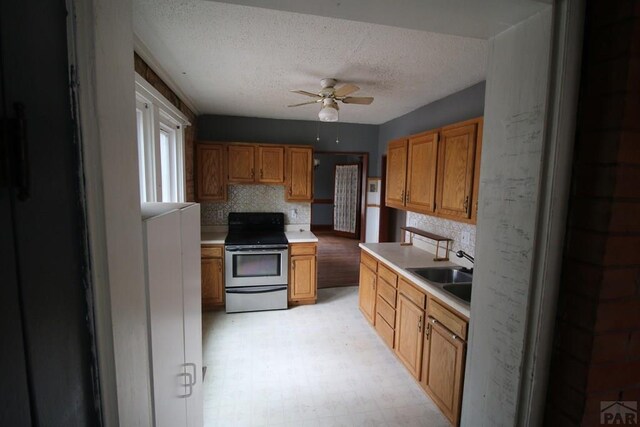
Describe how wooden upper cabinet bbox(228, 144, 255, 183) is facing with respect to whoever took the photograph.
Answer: facing the viewer

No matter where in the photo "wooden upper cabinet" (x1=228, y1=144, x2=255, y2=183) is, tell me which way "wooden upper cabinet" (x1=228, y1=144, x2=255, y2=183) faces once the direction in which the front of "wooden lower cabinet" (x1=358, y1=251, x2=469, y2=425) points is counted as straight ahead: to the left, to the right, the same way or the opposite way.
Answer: to the left

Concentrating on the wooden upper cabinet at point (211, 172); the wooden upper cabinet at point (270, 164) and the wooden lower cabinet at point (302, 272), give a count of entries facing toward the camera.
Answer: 3

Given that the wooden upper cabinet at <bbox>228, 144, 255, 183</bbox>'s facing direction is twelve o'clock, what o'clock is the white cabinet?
The white cabinet is roughly at 12 o'clock from the wooden upper cabinet.

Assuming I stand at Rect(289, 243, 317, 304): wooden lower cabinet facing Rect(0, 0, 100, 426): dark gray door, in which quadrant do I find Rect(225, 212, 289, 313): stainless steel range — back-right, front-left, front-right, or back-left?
front-right

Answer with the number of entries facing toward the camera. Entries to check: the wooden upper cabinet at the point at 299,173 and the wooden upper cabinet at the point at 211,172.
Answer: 2

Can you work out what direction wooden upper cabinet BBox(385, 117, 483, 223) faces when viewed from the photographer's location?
facing the viewer and to the left of the viewer

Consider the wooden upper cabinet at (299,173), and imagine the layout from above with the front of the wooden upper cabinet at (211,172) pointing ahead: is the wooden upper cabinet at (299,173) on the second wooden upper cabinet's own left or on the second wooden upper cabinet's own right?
on the second wooden upper cabinet's own left

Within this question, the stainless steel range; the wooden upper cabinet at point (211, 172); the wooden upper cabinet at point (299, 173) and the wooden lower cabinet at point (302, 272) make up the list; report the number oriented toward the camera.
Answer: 4

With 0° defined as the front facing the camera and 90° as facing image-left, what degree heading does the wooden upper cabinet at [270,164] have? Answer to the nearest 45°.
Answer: approximately 0°

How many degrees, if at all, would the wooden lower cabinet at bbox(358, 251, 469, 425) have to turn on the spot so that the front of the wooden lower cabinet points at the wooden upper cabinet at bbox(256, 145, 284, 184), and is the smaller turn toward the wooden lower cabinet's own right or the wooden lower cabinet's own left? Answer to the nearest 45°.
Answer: approximately 90° to the wooden lower cabinet's own right

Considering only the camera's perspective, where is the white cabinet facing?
facing the viewer and to the right of the viewer

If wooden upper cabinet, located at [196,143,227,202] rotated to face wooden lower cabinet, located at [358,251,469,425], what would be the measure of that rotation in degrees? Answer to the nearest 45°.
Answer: approximately 45° to its left
